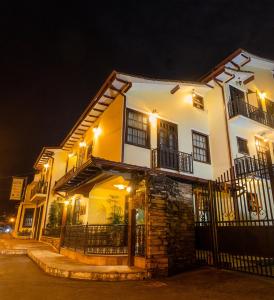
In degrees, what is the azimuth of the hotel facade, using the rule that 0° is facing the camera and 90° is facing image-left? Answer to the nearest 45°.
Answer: approximately 45°
